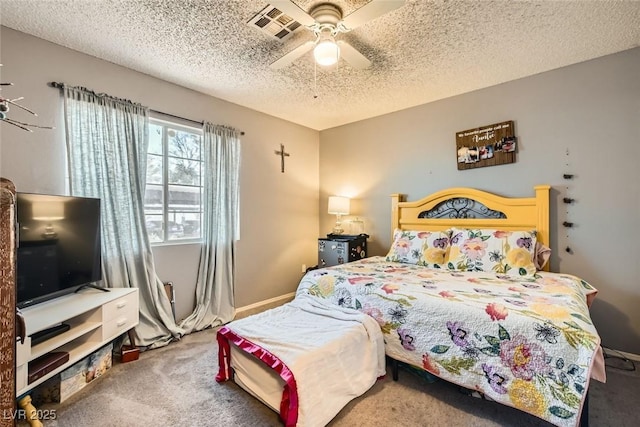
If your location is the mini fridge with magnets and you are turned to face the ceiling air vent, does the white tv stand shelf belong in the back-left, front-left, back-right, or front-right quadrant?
front-right

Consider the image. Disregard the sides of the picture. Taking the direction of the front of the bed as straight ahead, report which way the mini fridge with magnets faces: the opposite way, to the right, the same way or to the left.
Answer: the same way

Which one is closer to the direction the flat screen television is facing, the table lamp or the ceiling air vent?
the ceiling air vent

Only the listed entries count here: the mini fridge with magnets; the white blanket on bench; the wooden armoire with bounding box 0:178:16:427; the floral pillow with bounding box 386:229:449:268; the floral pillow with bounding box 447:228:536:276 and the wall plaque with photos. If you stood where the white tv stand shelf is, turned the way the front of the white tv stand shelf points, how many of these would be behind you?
0

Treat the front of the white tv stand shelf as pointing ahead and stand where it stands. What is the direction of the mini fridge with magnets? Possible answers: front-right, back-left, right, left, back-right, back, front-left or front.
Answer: front-left

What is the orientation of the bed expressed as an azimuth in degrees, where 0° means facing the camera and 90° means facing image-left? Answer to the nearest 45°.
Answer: approximately 45°

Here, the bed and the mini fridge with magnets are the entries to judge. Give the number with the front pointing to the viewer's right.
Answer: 0

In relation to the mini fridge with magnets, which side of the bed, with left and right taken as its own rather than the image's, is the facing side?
right

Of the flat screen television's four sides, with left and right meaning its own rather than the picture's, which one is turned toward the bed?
front

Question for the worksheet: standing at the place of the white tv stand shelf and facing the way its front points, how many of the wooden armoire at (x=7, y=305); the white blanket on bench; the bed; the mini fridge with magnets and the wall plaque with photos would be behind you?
0

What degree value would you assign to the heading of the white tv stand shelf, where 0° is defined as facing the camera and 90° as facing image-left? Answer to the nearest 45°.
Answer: approximately 315°

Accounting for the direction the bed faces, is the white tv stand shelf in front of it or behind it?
in front

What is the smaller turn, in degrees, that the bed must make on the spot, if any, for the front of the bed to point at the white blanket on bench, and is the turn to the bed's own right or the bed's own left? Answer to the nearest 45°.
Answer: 0° — it already faces it

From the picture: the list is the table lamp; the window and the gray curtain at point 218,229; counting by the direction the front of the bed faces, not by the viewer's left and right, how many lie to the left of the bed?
0

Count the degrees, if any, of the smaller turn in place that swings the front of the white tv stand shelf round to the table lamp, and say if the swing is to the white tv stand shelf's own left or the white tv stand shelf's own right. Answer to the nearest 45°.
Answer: approximately 45° to the white tv stand shelf's own left

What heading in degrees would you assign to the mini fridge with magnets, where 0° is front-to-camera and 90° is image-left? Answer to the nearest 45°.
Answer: approximately 45°

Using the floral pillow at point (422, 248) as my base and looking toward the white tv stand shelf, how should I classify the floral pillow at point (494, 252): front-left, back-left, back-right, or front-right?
back-left
